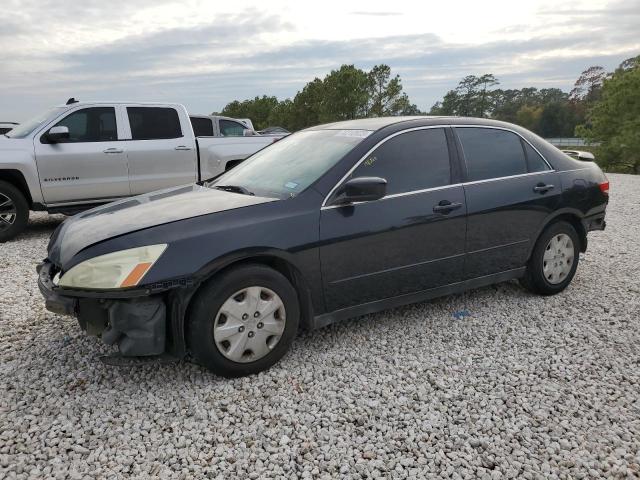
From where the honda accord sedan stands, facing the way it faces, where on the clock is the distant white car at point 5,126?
The distant white car is roughly at 3 o'clock from the honda accord sedan.

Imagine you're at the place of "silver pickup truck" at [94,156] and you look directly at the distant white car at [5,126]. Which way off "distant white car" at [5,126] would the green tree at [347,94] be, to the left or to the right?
right

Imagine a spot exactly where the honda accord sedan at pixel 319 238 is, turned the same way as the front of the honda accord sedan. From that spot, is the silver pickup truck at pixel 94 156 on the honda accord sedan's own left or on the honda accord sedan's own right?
on the honda accord sedan's own right

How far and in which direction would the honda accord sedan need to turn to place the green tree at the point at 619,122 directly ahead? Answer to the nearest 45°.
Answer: approximately 180°

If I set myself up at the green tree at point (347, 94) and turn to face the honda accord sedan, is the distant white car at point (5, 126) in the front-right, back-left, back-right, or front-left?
front-right

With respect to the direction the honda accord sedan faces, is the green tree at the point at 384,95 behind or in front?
behind
